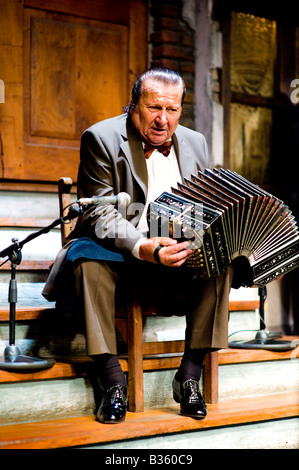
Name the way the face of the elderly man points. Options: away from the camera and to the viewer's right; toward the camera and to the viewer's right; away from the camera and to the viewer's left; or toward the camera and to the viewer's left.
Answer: toward the camera and to the viewer's right

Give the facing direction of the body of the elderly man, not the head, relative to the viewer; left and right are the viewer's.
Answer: facing the viewer and to the right of the viewer
